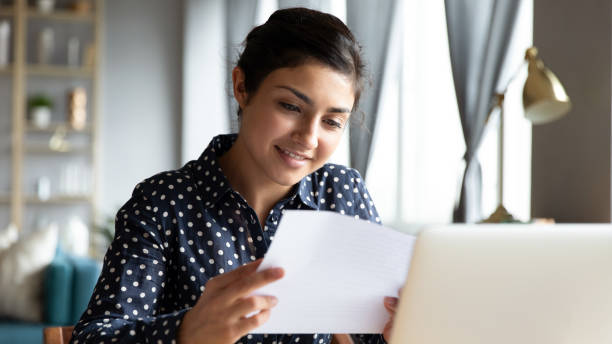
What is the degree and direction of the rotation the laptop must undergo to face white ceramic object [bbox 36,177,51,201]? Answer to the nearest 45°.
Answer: approximately 45° to its left

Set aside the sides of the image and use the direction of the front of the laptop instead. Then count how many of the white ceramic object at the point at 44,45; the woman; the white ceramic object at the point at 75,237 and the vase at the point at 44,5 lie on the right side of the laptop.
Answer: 0

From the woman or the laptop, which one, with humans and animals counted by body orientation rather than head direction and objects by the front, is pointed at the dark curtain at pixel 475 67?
the laptop

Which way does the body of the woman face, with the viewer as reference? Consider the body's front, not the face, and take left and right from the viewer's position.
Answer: facing the viewer and to the right of the viewer

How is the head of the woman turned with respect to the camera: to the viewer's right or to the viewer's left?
to the viewer's right

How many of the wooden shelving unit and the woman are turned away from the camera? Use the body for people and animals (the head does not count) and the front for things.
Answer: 0

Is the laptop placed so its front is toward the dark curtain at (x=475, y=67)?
yes

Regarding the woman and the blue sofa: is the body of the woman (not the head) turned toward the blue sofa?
no

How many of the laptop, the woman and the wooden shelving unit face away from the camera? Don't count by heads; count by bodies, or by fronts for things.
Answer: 1

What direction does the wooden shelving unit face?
toward the camera

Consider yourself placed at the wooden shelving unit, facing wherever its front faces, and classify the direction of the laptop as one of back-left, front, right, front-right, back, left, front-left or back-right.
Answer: front

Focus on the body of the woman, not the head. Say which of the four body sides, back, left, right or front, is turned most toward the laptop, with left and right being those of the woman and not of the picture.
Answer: front

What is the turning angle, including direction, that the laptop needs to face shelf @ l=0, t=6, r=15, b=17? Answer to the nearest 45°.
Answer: approximately 45° to its left

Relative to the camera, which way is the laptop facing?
away from the camera

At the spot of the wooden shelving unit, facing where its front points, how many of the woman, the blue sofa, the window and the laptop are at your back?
0
